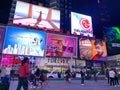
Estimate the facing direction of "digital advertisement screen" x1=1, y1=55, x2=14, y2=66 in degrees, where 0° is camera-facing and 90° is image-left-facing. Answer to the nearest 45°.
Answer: approximately 0°

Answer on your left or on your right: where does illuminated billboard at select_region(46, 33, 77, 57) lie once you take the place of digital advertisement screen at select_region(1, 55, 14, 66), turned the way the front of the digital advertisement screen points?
on your left

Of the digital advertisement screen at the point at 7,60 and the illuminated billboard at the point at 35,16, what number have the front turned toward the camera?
2

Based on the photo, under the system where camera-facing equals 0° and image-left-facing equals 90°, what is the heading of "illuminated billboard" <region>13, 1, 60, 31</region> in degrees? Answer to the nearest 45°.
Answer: approximately 0°
